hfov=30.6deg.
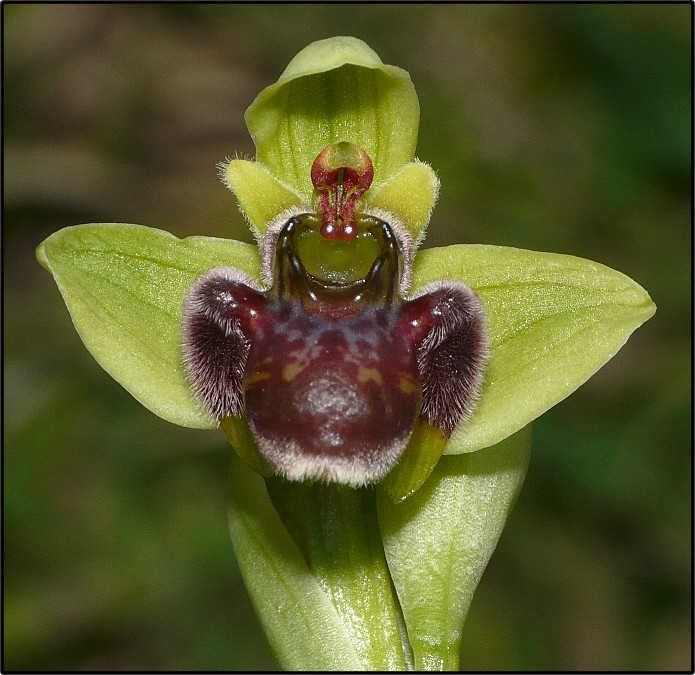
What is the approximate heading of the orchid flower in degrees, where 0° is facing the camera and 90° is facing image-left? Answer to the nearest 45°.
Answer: approximately 0°
